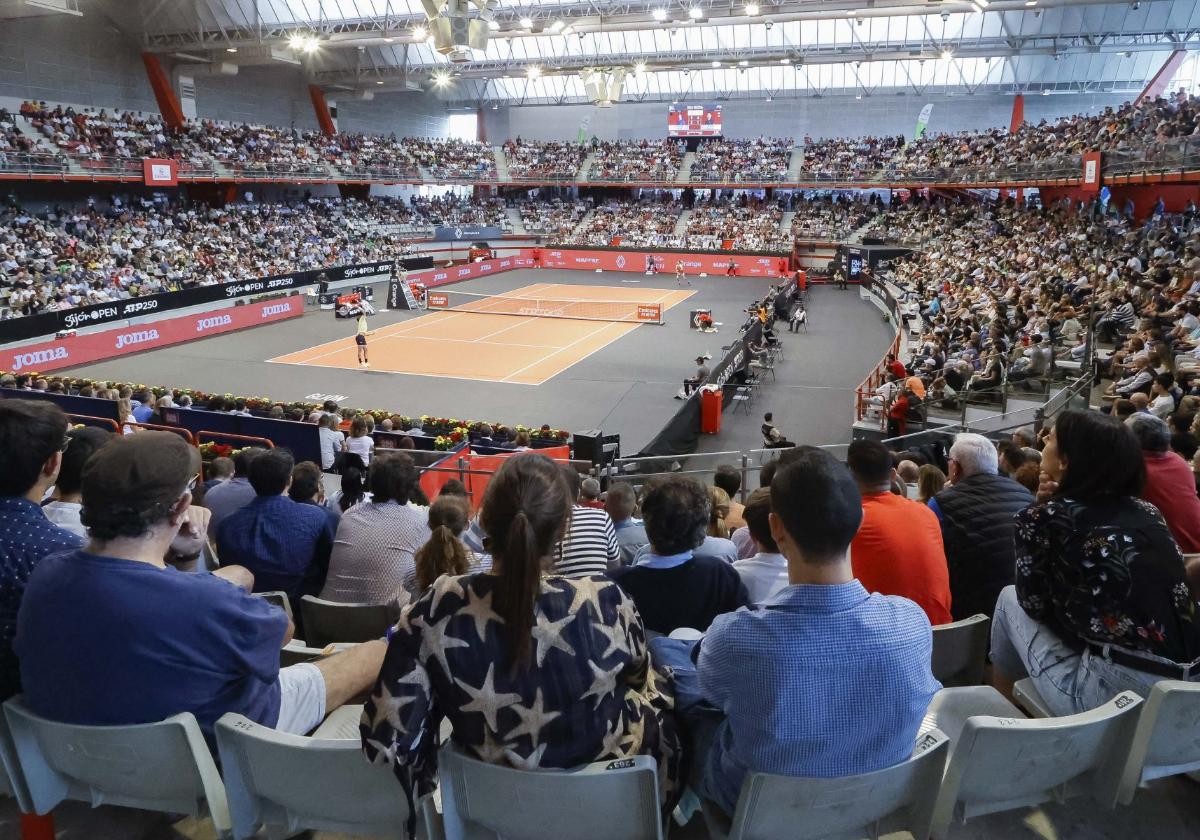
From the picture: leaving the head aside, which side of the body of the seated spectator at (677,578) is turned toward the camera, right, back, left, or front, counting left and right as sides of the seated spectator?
back

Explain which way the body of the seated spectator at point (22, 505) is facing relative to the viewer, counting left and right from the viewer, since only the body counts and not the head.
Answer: facing away from the viewer and to the right of the viewer

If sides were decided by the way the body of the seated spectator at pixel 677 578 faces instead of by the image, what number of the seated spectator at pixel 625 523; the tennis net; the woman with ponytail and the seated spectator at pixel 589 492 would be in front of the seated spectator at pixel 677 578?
3

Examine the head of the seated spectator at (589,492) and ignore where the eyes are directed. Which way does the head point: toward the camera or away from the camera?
away from the camera

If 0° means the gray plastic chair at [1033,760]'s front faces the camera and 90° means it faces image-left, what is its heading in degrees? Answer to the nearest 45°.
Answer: approximately 135°

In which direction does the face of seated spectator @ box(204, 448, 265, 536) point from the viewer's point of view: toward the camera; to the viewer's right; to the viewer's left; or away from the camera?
away from the camera

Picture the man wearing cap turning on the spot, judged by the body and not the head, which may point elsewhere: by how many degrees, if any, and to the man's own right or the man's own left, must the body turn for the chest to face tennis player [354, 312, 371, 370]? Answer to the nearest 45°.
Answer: approximately 45° to the man's own left

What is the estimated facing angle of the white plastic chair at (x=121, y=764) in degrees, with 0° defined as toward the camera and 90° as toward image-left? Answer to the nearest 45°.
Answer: approximately 180°

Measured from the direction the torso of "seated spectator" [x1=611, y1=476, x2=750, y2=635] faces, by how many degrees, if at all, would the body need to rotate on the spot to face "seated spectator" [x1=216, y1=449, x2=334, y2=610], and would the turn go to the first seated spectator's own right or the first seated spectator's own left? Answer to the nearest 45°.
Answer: approximately 45° to the first seated spectator's own left

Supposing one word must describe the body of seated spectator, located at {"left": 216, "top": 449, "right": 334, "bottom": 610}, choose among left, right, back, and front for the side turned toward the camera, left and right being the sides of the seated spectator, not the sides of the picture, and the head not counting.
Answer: back

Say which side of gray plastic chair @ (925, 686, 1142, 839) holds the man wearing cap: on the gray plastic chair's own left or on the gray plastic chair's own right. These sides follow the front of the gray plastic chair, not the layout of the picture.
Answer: on the gray plastic chair's own left

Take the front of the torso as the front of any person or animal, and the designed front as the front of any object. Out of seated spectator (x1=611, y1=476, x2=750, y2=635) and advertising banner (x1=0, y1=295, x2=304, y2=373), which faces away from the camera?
the seated spectator

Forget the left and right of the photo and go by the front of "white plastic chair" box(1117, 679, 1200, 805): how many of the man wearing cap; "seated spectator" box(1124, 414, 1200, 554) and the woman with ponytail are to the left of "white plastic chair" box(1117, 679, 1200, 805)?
2

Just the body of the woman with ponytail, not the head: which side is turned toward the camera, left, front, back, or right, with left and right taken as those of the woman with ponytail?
back
